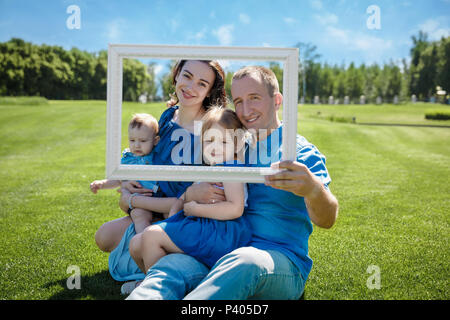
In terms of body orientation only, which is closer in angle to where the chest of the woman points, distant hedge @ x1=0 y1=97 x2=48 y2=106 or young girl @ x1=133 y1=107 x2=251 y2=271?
the young girl

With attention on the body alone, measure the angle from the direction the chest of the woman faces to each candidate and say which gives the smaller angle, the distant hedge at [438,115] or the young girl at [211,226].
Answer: the young girl

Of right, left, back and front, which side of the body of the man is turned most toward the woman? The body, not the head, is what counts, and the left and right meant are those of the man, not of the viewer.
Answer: right

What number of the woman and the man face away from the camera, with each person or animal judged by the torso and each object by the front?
0

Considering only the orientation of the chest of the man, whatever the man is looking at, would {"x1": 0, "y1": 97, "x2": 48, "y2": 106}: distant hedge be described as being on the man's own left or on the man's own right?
on the man's own right

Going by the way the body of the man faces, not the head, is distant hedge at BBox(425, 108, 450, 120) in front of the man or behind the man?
behind

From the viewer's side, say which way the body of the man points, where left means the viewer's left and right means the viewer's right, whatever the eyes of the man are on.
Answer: facing the viewer and to the left of the viewer

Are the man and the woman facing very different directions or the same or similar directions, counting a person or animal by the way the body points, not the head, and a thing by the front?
same or similar directions

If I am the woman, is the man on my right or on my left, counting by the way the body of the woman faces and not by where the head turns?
on my left

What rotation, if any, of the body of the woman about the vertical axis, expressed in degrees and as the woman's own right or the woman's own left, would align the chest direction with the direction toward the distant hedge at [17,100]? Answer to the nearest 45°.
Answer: approximately 135° to the woman's own right
